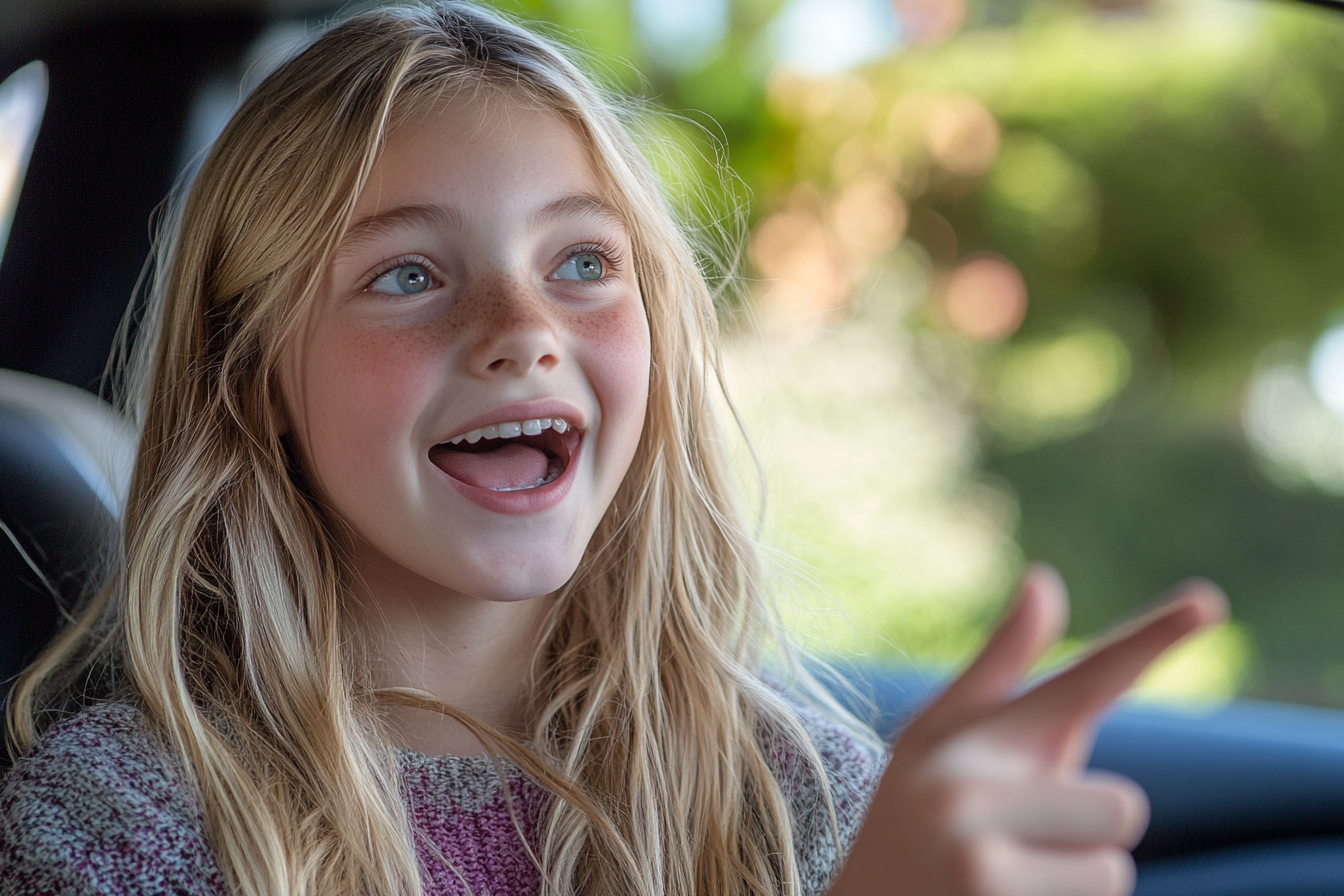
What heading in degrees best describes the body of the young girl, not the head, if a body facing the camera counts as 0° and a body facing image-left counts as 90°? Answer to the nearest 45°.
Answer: approximately 315°
